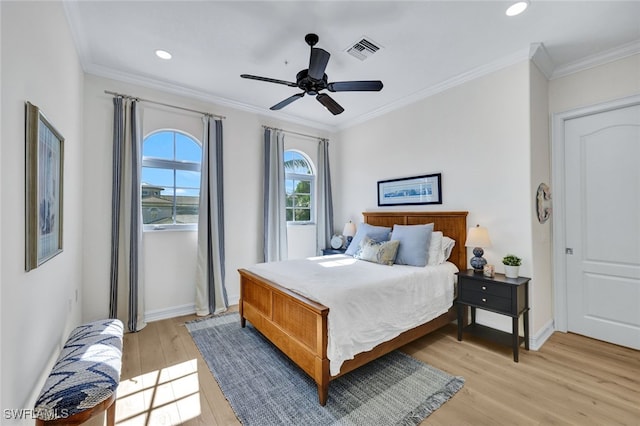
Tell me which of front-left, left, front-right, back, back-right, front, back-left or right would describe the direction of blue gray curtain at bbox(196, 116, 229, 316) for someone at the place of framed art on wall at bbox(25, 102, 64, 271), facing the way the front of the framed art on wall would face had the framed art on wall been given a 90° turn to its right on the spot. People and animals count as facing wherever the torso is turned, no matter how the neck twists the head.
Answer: back-left

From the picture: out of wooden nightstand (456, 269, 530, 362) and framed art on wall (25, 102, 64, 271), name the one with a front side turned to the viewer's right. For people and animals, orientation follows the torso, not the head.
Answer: the framed art on wall

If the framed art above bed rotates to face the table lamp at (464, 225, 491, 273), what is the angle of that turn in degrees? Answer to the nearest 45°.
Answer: approximately 90° to its left

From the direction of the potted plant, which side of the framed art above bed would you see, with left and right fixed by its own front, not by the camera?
left

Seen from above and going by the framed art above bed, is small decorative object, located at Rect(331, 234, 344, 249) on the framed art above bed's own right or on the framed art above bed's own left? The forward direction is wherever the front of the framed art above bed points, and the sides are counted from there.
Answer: on the framed art above bed's own right

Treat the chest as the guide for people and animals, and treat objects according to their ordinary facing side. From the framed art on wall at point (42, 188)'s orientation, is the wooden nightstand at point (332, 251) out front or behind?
out front

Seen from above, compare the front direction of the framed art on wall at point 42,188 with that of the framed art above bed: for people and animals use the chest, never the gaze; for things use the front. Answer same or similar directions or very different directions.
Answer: very different directions

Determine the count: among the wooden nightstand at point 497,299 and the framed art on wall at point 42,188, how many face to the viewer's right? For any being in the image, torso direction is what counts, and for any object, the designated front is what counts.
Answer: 1

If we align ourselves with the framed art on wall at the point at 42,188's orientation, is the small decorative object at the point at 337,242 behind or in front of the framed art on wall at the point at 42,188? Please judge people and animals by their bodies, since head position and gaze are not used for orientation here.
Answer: in front

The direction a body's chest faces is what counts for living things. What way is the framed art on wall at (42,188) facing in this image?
to the viewer's right

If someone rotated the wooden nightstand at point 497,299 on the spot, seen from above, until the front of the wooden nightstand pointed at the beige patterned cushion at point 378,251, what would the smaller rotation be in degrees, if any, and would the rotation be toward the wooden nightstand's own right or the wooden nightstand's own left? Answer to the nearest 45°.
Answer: approximately 45° to the wooden nightstand's own right

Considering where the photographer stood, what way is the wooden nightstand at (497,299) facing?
facing the viewer and to the left of the viewer

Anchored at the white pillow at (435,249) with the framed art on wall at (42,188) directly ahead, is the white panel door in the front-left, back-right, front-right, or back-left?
back-left

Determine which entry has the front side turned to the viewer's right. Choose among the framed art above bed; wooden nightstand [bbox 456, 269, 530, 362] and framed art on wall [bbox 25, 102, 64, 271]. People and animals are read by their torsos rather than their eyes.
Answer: the framed art on wall

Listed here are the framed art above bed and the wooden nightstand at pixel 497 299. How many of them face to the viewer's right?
0

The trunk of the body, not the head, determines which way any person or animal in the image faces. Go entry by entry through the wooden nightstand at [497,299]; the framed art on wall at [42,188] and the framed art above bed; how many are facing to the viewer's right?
1
